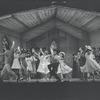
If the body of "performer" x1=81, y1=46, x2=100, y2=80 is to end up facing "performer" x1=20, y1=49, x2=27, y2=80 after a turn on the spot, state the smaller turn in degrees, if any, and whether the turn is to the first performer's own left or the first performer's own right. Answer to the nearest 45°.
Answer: approximately 45° to the first performer's own right

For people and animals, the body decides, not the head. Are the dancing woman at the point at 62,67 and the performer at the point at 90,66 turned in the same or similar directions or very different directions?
same or similar directions

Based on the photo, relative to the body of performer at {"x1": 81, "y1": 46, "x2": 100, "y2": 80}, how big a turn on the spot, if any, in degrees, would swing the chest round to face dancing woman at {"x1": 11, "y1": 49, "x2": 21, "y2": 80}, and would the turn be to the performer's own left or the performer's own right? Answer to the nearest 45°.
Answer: approximately 45° to the performer's own right

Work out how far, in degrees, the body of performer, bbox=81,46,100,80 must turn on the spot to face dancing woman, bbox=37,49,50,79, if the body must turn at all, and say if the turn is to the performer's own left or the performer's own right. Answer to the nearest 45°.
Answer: approximately 45° to the performer's own right

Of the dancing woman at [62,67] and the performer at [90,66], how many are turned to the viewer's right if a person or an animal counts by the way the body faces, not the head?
0

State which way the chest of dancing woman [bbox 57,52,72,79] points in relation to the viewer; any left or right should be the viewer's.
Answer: facing the viewer and to the left of the viewer

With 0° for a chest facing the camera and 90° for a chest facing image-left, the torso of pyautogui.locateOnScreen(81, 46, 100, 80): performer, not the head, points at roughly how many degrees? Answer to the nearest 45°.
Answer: approximately 45°

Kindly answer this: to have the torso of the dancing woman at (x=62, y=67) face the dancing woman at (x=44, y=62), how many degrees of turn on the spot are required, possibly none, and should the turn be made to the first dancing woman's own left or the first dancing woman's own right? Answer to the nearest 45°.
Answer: approximately 45° to the first dancing woman's own right
